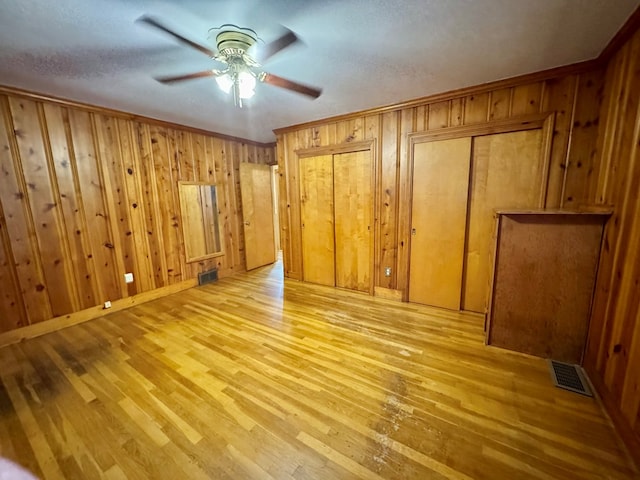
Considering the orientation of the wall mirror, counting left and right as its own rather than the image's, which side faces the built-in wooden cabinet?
front

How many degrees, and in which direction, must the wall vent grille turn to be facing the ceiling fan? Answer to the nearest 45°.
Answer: approximately 45° to its right

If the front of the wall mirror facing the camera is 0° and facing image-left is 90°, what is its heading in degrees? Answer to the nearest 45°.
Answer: approximately 315°

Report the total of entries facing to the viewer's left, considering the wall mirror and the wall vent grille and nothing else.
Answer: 0

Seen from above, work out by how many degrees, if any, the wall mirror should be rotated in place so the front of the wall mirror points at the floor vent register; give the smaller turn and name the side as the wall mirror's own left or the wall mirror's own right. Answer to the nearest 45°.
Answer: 0° — it already faces it

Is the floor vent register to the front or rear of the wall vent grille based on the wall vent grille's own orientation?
to the front

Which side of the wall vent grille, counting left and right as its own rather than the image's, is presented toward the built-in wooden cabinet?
front

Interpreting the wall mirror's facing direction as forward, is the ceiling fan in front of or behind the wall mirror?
in front
